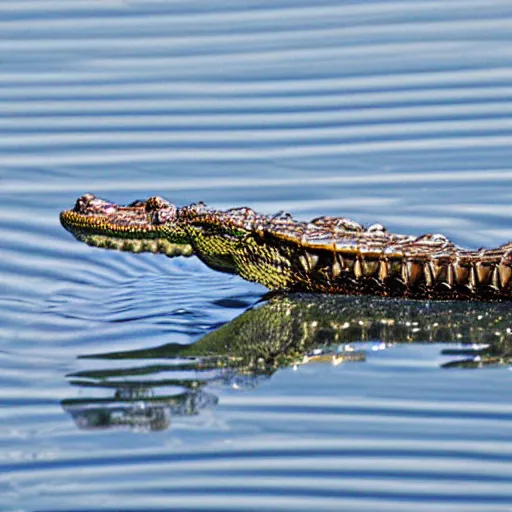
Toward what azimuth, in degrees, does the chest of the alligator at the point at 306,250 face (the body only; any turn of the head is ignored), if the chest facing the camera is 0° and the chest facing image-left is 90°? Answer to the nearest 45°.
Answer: approximately 90°
